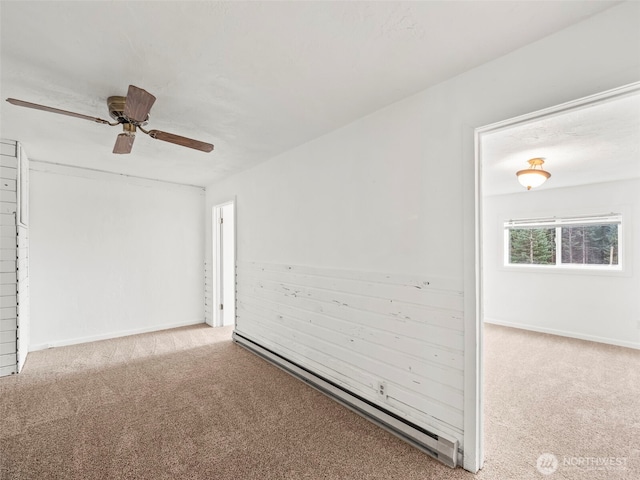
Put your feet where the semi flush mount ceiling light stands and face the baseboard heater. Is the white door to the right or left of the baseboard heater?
right

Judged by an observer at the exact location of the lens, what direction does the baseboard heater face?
facing the viewer and to the left of the viewer

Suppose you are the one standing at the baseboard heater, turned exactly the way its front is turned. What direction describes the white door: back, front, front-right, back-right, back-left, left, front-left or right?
right

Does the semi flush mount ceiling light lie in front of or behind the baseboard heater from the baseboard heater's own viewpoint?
behind
